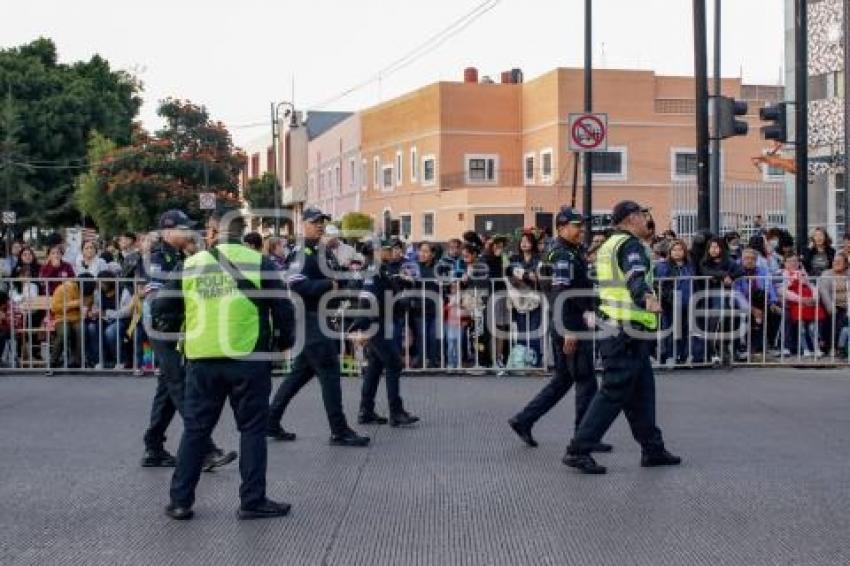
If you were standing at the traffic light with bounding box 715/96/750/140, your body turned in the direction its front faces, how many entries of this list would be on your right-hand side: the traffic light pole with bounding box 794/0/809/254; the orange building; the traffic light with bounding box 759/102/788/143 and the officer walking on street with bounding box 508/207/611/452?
1

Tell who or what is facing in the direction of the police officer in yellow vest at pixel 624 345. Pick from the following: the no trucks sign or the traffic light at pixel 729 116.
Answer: the no trucks sign

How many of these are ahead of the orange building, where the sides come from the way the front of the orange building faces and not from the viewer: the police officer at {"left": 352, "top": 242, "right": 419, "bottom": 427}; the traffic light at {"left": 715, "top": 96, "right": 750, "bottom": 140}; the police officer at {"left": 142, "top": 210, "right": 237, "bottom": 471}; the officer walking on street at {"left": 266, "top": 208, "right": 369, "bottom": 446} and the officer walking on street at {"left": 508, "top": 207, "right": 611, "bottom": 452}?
5

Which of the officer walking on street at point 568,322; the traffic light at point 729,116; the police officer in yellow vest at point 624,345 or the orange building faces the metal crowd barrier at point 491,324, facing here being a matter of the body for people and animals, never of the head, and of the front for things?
the orange building

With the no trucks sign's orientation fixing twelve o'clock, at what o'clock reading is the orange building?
The orange building is roughly at 6 o'clock from the no trucks sign.

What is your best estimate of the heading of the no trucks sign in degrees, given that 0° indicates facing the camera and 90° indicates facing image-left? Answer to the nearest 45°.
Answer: approximately 0°
